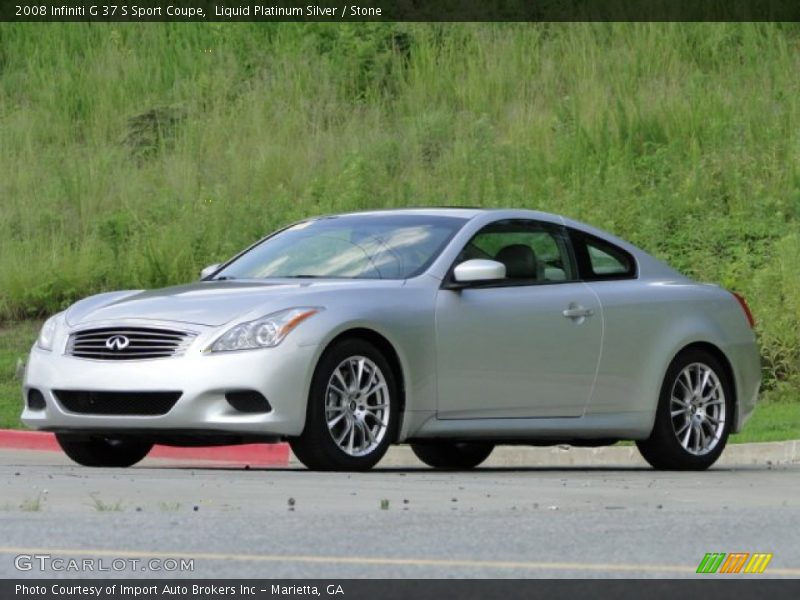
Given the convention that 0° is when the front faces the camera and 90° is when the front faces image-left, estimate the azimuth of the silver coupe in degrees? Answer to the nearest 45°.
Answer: approximately 45°
